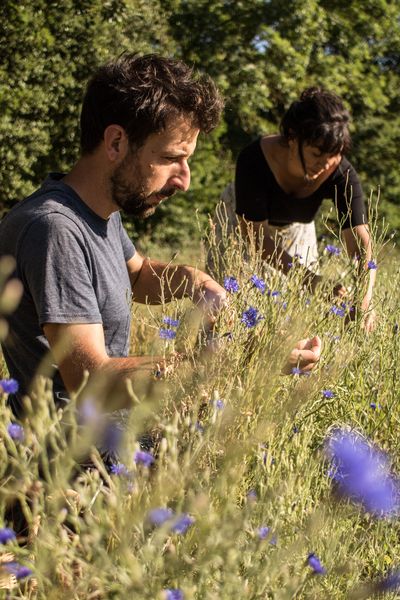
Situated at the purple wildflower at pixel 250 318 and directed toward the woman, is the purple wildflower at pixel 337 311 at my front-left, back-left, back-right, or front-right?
front-right

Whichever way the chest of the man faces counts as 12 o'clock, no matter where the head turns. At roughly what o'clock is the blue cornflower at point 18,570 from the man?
The blue cornflower is roughly at 3 o'clock from the man.

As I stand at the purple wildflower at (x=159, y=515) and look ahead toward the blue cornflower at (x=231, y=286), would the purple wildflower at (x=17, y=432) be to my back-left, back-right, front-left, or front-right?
front-left

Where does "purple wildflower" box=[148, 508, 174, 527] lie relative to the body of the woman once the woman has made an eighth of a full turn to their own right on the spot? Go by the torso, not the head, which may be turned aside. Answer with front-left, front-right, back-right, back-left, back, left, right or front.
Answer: front

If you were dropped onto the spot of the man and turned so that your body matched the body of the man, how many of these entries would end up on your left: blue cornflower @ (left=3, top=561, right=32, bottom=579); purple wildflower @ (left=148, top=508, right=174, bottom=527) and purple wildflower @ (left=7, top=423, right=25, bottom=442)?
0

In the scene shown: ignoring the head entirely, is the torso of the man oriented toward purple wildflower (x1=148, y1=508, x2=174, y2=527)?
no

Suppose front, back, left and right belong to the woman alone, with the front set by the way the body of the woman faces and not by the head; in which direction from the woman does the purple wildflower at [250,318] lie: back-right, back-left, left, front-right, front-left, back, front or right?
front-right

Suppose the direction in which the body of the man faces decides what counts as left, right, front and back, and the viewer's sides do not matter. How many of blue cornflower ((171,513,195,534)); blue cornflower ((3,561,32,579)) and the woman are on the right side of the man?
2

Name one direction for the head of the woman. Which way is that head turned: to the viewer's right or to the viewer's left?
to the viewer's right

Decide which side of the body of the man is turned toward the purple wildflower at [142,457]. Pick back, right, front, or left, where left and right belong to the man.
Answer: right

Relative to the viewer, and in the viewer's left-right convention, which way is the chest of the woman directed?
facing the viewer and to the right of the viewer

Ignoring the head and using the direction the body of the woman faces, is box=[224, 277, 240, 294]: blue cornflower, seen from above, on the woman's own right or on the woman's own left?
on the woman's own right

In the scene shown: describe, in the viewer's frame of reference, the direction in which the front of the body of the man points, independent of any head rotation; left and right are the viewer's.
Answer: facing to the right of the viewer

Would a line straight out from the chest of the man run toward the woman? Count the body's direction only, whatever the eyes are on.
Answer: no

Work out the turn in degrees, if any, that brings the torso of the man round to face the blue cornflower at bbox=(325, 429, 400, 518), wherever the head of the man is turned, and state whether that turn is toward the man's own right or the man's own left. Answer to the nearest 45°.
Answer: approximately 45° to the man's own right

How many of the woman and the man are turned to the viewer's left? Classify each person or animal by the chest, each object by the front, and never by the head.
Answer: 0

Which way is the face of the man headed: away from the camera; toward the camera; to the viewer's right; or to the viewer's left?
to the viewer's right

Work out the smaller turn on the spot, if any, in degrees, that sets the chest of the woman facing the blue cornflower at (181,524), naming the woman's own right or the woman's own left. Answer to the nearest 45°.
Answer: approximately 45° to the woman's own right

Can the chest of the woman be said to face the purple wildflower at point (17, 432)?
no
